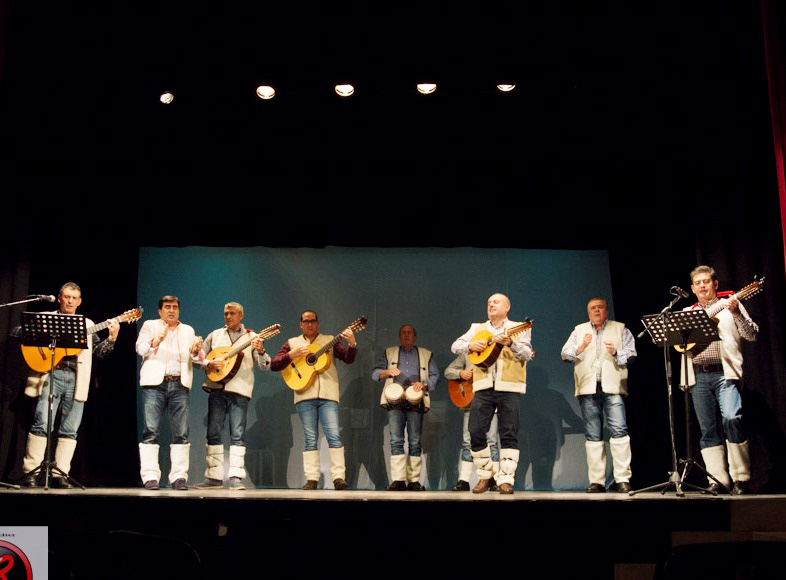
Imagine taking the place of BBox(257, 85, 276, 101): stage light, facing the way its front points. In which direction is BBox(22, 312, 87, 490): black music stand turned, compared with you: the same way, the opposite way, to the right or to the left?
the opposite way

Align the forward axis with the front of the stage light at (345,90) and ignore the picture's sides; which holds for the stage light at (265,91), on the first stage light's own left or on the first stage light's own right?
on the first stage light's own right

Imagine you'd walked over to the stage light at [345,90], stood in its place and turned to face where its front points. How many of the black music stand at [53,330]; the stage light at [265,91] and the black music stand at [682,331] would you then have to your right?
2

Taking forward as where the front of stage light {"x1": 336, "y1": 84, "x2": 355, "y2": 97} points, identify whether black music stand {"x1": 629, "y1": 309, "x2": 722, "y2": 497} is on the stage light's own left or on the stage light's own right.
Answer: on the stage light's own left

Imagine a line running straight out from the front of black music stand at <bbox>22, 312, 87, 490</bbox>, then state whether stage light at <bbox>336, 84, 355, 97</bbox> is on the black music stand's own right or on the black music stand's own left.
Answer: on the black music stand's own right

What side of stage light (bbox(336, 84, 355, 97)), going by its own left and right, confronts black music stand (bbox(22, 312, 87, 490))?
right

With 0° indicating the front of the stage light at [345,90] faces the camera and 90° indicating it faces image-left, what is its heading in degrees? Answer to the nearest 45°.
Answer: approximately 0°

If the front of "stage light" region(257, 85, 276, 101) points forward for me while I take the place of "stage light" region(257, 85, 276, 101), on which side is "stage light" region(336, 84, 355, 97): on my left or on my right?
on my left

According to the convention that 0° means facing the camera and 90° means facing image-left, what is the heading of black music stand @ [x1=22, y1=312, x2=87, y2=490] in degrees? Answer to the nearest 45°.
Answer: approximately 180°
